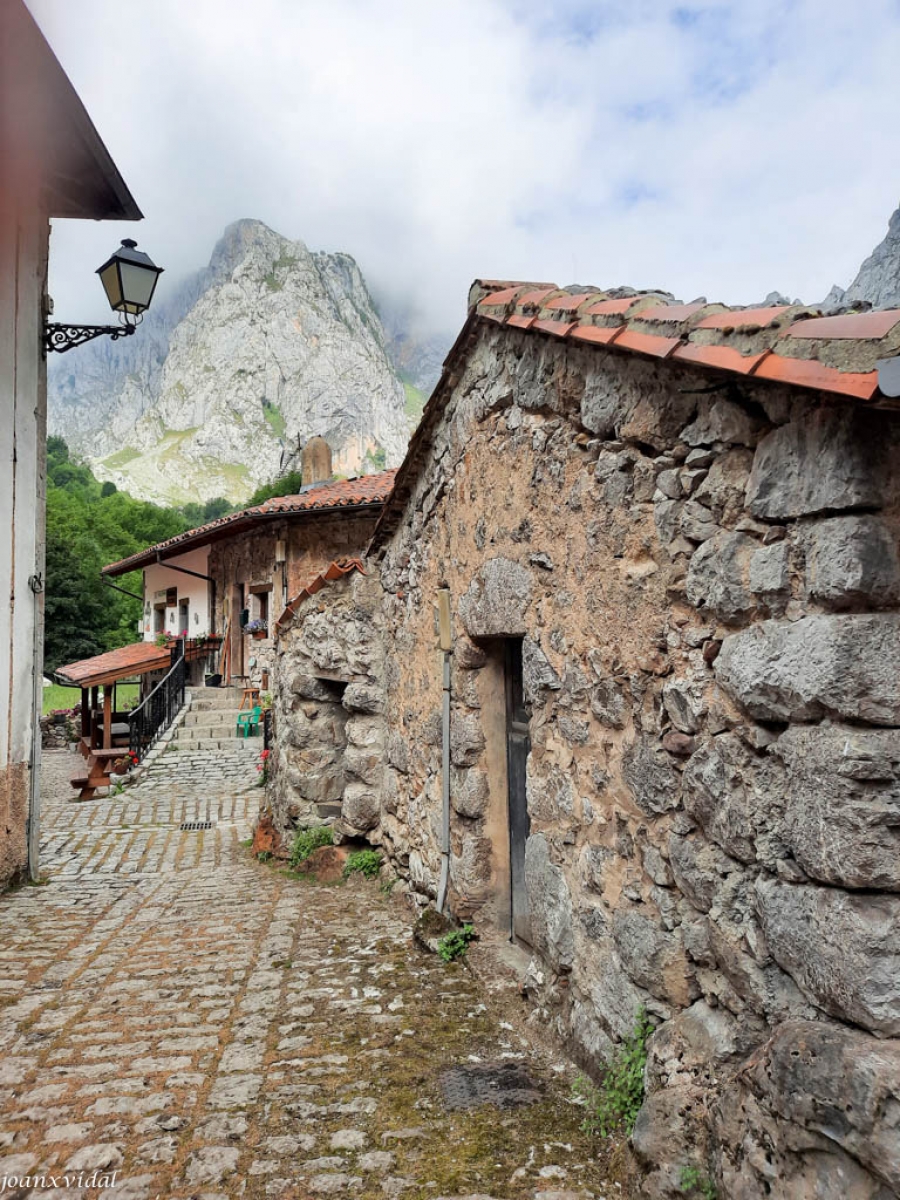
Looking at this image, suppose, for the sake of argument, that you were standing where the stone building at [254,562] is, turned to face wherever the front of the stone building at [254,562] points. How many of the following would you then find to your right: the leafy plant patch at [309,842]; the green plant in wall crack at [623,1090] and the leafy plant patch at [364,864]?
0

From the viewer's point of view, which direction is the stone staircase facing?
toward the camera

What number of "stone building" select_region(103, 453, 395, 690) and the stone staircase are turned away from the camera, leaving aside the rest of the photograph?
0

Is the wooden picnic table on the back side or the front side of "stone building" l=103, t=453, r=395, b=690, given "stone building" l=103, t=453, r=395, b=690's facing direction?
on the front side

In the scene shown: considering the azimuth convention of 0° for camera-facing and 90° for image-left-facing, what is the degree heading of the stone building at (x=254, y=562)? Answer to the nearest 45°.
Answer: approximately 45°

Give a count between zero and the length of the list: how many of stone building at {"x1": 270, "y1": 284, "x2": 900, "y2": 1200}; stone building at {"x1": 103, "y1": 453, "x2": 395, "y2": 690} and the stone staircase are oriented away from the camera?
0

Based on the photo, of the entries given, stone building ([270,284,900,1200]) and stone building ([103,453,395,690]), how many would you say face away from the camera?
0

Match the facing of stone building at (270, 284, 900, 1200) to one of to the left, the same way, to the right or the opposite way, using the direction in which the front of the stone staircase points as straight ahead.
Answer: to the right

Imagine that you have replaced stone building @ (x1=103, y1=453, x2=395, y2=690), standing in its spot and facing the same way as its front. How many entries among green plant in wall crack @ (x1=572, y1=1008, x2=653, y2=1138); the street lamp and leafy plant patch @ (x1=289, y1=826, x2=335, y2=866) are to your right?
0

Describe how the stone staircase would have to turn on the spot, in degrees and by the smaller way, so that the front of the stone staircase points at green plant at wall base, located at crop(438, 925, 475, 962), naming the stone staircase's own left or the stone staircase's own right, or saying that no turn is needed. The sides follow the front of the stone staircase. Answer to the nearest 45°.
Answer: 0° — it already faces it

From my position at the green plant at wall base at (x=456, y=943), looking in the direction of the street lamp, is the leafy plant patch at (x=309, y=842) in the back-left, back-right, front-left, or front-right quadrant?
front-right

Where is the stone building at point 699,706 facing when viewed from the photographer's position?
facing the viewer and to the left of the viewer

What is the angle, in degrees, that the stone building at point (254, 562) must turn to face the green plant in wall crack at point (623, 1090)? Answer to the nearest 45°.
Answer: approximately 45° to its left

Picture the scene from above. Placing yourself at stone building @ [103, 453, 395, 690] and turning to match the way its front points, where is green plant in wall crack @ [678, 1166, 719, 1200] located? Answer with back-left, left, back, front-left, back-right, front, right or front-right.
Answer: front-left

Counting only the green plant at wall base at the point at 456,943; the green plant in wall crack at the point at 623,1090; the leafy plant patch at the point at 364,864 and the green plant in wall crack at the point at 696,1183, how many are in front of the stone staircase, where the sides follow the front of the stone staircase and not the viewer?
4

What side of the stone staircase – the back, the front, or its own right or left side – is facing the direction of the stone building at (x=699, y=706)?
front
